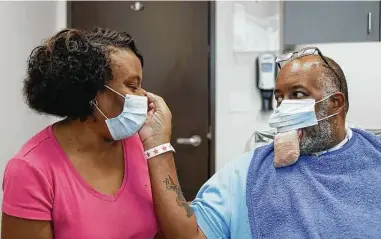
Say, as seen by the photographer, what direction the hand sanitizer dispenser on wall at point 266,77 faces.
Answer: facing the viewer

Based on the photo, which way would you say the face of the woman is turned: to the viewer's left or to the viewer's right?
to the viewer's right

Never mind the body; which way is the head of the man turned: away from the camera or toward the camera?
toward the camera

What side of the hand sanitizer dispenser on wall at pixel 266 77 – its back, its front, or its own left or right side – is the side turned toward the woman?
front

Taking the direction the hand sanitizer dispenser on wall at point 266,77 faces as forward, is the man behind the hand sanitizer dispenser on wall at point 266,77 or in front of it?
in front

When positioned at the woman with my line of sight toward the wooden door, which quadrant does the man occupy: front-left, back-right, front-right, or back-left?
front-right

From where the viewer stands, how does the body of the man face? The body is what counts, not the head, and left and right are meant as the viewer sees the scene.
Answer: facing the viewer and to the left of the viewer

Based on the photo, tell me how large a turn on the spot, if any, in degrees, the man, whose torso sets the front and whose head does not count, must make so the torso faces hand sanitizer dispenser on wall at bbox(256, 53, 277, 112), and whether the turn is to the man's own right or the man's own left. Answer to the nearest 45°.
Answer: approximately 135° to the man's own right

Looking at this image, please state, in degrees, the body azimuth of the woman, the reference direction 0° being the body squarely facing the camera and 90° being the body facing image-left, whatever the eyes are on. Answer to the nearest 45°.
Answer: approximately 315°

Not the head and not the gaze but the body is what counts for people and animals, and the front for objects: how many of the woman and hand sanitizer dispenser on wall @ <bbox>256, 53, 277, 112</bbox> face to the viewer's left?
0

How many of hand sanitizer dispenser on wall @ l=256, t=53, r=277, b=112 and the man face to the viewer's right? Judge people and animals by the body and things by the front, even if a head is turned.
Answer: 0
